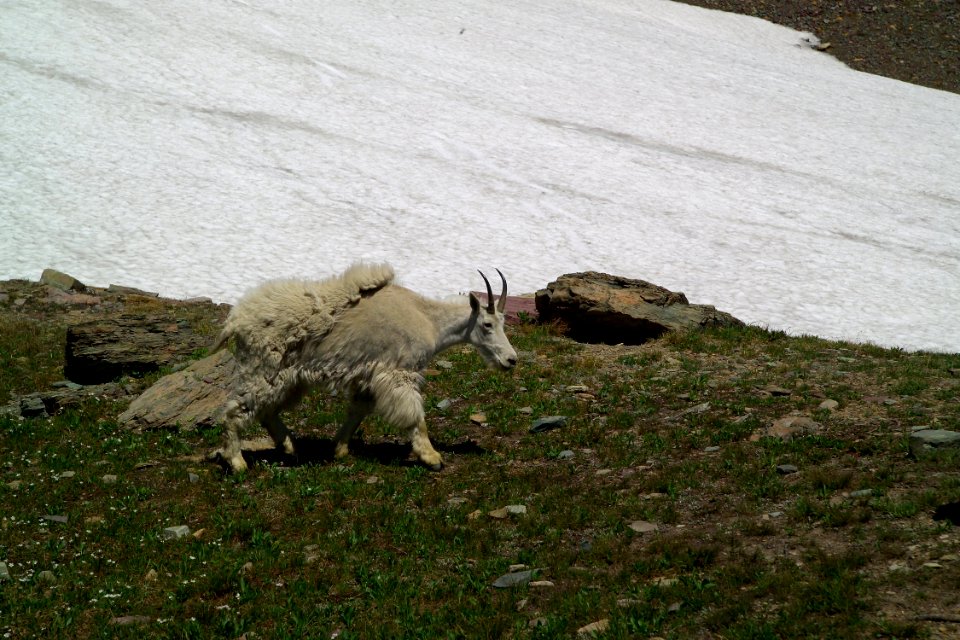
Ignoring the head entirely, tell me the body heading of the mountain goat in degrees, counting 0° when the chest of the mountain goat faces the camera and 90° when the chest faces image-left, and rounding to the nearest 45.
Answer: approximately 270°

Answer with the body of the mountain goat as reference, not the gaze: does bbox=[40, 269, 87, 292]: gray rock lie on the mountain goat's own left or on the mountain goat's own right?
on the mountain goat's own left

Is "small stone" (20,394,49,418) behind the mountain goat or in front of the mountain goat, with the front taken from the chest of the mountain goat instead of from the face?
behind

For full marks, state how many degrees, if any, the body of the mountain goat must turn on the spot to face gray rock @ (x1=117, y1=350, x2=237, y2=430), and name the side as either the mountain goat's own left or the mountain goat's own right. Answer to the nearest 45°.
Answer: approximately 135° to the mountain goat's own left

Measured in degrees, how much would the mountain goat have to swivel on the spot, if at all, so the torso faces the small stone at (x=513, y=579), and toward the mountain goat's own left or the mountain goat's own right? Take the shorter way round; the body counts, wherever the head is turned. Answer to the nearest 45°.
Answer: approximately 45° to the mountain goat's own right

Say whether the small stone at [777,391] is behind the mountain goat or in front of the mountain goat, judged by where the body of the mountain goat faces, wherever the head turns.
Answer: in front

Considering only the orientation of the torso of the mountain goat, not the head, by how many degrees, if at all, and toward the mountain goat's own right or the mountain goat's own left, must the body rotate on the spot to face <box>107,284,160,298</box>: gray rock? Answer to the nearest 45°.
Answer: approximately 135° to the mountain goat's own left

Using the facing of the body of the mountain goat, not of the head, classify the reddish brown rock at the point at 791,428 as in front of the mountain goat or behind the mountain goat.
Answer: in front

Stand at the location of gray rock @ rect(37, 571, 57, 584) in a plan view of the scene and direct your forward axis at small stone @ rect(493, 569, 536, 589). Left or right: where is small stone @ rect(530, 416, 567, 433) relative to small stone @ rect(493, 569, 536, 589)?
left

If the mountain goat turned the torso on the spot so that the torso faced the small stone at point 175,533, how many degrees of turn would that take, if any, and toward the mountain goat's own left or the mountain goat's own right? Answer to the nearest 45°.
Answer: approximately 90° to the mountain goat's own right

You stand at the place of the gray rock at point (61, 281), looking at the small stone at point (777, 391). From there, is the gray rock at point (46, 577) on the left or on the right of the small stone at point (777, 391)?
right

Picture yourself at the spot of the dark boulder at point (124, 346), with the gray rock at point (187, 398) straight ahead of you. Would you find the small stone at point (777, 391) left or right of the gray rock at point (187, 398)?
left

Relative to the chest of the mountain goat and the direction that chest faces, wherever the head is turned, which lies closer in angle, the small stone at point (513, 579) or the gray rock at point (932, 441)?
the gray rock

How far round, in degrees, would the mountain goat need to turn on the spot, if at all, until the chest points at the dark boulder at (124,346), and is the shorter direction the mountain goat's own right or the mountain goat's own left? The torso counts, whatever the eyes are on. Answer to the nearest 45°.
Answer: approximately 135° to the mountain goat's own left

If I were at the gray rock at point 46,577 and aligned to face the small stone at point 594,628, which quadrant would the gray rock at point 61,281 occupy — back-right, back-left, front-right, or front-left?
back-left
